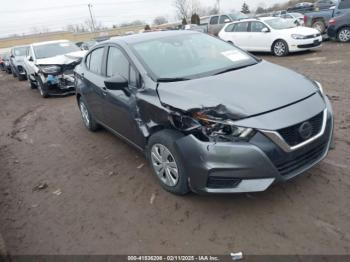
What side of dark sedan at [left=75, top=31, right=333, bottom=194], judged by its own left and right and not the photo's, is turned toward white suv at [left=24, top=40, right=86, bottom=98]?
back

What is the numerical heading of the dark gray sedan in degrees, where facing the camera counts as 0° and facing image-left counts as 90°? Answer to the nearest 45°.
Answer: approximately 315°

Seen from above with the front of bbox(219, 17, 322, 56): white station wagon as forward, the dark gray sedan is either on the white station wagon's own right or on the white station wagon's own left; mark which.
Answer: on the white station wagon's own right

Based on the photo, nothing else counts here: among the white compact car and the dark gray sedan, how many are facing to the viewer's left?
0

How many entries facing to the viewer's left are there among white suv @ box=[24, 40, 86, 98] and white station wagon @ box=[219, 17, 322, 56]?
0

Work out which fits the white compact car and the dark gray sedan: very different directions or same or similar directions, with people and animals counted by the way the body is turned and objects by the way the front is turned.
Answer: same or similar directions

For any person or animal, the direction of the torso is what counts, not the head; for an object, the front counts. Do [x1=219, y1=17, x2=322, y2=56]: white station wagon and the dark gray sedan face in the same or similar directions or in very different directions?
same or similar directions

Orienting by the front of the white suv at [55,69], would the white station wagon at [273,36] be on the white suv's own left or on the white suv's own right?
on the white suv's own left

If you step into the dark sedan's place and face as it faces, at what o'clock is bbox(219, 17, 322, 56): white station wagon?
The white station wagon is roughly at 8 o'clock from the dark sedan.

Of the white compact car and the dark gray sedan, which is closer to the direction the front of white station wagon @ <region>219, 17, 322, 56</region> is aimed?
the dark gray sedan

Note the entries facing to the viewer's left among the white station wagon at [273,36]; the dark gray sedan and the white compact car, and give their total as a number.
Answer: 0

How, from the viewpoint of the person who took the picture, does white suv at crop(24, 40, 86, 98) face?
facing the viewer and to the right of the viewer

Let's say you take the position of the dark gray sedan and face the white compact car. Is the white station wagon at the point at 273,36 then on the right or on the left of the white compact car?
right
